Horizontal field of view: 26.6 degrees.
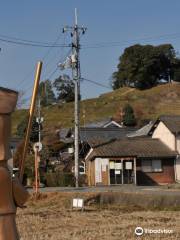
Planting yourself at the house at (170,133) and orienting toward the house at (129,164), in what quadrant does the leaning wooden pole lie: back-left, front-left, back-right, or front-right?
front-left

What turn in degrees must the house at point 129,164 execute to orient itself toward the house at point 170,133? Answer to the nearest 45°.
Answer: approximately 135° to its left

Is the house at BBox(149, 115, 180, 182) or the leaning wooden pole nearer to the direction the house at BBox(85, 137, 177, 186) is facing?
the leaning wooden pole

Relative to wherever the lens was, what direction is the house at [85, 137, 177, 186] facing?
facing the viewer

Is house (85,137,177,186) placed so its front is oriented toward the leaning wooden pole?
yes
